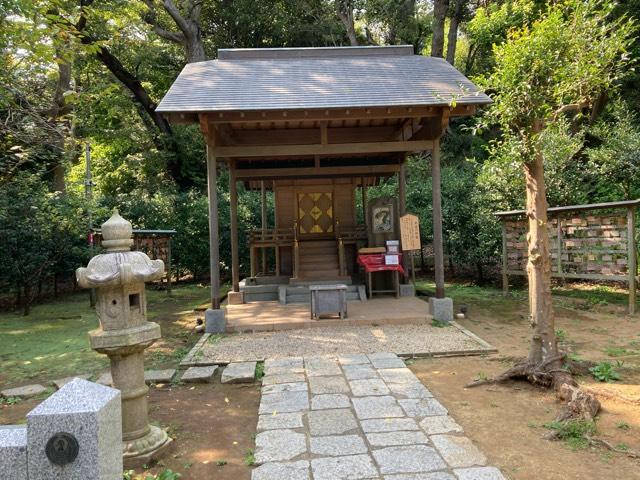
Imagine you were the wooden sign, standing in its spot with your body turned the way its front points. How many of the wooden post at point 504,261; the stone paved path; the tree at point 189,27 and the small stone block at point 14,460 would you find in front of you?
2

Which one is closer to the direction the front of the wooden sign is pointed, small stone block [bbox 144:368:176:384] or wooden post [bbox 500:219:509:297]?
the small stone block

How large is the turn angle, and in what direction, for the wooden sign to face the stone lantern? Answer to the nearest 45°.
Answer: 0° — it already faces it

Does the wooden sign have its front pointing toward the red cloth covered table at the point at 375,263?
no

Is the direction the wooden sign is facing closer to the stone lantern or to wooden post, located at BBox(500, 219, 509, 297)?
the stone lantern

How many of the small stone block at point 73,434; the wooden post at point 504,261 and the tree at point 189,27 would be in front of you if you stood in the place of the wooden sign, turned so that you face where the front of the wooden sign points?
1

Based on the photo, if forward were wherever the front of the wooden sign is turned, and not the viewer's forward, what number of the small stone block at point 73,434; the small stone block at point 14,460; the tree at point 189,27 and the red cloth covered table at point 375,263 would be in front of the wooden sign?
2

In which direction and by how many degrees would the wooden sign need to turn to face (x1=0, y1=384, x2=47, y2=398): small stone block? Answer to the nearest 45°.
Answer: approximately 45° to its right

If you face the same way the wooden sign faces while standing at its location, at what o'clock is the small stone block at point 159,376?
The small stone block is roughly at 1 o'clock from the wooden sign.

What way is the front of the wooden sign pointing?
toward the camera

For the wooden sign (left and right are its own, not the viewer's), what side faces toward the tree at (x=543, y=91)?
front

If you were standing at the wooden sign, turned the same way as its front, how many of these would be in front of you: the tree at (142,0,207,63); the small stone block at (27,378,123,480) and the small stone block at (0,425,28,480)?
2

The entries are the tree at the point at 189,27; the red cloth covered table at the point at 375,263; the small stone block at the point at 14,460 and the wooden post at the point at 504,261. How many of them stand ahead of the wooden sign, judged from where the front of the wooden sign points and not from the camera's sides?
1

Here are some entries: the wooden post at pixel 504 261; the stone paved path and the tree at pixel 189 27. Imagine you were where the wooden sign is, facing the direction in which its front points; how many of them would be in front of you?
1

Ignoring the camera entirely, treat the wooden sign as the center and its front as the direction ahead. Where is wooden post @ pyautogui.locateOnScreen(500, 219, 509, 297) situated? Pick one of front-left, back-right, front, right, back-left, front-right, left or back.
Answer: back-left

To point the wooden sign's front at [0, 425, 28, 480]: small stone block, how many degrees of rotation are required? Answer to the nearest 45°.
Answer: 0° — it already faces it

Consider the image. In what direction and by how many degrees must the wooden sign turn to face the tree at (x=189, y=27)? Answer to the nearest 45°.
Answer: approximately 135° to its right
